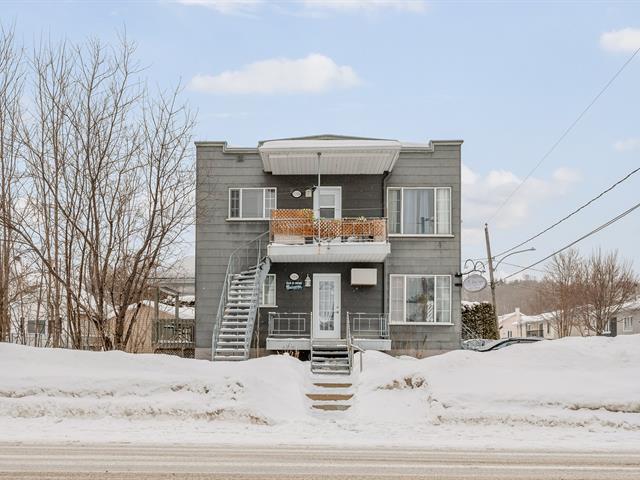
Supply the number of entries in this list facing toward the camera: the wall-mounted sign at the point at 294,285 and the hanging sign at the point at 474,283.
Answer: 2

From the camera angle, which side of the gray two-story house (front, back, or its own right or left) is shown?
front

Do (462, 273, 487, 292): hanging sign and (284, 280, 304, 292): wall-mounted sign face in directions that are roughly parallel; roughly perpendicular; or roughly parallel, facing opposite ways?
roughly parallel

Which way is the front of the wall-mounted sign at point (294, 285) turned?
toward the camera

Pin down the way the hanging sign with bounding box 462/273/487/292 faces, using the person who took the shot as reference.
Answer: facing the viewer

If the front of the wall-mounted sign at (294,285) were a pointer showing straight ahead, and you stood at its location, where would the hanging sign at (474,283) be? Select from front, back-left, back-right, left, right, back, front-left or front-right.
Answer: left

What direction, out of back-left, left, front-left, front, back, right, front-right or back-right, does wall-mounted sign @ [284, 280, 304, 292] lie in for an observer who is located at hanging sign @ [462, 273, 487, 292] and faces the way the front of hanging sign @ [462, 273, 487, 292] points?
right

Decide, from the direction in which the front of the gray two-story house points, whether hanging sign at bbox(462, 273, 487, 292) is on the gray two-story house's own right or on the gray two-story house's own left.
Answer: on the gray two-story house's own left

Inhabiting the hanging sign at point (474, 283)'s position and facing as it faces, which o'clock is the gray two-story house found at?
The gray two-story house is roughly at 3 o'clock from the hanging sign.

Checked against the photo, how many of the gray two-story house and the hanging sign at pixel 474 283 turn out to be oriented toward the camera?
2
